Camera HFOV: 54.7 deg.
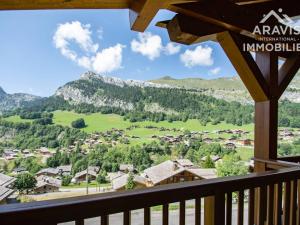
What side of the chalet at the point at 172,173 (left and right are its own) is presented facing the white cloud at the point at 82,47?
back

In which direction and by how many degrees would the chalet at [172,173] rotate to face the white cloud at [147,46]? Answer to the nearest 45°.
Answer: approximately 135° to its left

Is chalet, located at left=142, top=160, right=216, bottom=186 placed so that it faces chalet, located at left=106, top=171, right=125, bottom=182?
no

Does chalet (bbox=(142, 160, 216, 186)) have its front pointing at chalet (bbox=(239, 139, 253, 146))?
no

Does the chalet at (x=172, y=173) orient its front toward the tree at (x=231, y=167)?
no

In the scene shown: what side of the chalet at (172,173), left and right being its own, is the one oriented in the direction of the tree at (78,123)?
back

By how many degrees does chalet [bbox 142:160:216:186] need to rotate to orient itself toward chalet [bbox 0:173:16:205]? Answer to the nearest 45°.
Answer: approximately 90° to its right

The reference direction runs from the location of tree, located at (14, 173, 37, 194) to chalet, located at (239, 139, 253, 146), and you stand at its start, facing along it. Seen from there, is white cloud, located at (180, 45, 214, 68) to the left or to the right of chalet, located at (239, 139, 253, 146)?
left
